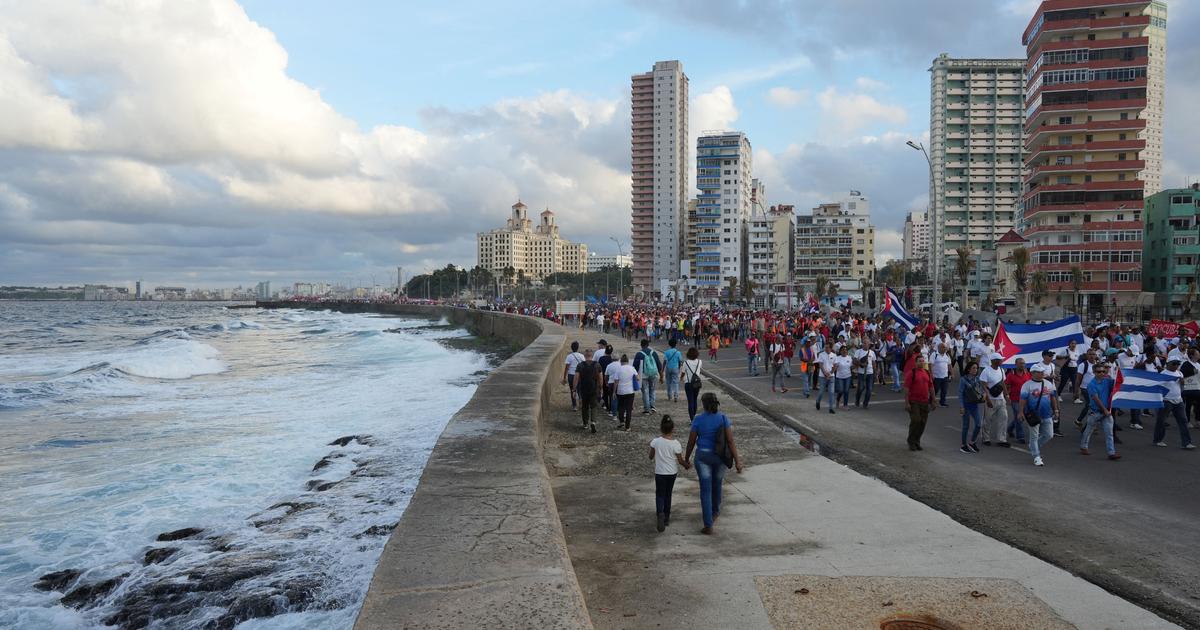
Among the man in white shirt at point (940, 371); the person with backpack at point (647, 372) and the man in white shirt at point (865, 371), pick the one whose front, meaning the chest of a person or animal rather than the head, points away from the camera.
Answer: the person with backpack

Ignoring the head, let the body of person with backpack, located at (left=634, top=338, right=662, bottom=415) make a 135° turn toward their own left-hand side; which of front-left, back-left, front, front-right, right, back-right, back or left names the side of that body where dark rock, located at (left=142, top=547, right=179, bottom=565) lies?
front

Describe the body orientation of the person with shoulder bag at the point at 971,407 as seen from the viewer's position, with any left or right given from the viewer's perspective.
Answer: facing the viewer and to the right of the viewer

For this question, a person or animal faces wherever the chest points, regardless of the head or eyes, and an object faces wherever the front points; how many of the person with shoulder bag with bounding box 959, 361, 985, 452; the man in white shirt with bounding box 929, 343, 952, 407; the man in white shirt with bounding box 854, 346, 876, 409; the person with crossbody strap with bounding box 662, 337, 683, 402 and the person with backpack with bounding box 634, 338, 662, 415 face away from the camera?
2

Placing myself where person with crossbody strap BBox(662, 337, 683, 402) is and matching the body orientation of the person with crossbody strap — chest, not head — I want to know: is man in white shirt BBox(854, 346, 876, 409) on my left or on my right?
on my right

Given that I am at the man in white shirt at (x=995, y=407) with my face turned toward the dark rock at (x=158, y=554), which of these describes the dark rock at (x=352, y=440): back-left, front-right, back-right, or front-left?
front-right

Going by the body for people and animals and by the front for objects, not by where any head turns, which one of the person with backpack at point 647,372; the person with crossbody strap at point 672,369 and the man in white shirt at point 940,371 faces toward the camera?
the man in white shirt

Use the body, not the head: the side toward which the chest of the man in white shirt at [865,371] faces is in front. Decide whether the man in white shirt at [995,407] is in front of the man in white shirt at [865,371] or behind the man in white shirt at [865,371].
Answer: in front

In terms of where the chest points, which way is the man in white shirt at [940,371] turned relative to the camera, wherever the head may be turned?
toward the camera

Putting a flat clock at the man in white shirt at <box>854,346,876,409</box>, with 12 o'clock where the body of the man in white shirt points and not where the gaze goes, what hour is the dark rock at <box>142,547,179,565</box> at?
The dark rock is roughly at 1 o'clock from the man in white shirt.

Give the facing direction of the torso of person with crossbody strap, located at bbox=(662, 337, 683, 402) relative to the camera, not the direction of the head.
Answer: away from the camera

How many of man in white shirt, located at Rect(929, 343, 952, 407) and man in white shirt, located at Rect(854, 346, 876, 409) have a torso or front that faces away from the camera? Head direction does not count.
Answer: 0

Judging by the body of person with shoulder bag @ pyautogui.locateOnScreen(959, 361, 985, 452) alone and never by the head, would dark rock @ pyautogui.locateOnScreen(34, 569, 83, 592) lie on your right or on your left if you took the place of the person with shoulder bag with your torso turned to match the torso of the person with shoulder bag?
on your right

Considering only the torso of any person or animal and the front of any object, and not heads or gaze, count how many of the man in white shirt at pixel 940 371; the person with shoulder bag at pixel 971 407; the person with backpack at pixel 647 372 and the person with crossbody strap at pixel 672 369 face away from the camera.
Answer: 2

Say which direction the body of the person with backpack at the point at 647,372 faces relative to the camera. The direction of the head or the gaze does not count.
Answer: away from the camera

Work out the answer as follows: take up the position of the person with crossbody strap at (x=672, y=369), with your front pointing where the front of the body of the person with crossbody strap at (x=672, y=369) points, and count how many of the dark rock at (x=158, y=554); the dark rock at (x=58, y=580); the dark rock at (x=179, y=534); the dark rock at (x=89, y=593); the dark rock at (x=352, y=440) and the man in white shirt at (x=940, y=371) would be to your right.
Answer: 1

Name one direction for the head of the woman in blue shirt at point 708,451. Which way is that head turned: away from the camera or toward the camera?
away from the camera
